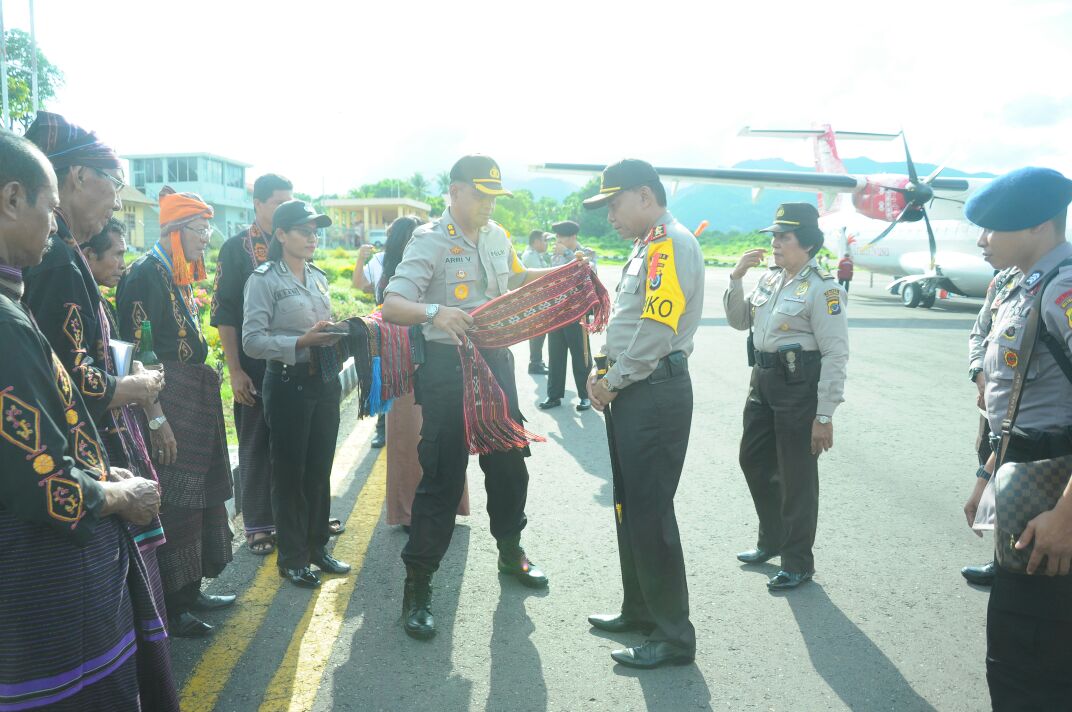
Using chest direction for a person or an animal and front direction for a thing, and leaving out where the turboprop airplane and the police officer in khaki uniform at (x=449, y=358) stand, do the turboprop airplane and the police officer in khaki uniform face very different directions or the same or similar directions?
same or similar directions

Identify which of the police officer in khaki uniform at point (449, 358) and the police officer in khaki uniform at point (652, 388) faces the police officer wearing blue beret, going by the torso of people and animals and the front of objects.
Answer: the police officer in khaki uniform at point (449, 358)

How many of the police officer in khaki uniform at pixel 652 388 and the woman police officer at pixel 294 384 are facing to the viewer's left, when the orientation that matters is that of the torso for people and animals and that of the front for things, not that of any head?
1

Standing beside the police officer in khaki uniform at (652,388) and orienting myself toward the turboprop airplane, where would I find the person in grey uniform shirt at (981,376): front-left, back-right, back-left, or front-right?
front-right

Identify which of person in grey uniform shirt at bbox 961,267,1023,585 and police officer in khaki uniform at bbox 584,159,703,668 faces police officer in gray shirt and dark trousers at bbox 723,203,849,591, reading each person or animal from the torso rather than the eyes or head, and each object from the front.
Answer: person in grey uniform shirt at bbox 961,267,1023,585

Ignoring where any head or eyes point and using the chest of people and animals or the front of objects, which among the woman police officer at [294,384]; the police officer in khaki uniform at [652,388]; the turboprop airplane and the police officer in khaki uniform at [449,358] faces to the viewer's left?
the police officer in khaki uniform at [652,388]

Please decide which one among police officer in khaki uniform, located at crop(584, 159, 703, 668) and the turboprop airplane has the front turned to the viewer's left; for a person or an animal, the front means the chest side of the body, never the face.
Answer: the police officer in khaki uniform

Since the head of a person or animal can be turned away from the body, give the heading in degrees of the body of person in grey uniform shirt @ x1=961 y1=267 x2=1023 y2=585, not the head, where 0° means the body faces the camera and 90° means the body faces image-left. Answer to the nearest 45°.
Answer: approximately 45°

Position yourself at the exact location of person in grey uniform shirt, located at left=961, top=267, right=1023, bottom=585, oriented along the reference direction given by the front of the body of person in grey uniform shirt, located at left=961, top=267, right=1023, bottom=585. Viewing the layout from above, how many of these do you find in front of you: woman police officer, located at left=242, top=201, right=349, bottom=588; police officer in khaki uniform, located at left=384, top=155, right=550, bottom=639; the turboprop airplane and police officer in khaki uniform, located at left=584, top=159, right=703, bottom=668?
3

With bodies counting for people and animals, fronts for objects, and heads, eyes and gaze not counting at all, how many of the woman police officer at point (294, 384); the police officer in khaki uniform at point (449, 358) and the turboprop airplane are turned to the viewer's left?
0

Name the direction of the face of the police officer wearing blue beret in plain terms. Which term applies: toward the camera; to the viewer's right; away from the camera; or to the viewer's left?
to the viewer's left

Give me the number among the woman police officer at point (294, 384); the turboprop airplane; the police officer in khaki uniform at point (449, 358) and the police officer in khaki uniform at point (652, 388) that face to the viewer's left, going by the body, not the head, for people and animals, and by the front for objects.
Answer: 1

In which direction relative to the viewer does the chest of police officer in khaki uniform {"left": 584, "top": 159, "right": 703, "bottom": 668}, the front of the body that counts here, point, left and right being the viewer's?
facing to the left of the viewer

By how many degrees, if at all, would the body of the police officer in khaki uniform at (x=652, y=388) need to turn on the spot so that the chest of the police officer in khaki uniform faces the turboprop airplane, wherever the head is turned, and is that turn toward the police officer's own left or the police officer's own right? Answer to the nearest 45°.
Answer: approximately 90° to the police officer's own right

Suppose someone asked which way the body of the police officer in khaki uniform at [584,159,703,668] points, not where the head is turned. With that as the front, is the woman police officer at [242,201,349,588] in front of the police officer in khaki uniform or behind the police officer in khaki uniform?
in front

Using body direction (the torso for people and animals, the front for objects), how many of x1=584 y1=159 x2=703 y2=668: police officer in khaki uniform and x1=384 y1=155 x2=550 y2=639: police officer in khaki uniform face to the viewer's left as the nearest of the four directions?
1

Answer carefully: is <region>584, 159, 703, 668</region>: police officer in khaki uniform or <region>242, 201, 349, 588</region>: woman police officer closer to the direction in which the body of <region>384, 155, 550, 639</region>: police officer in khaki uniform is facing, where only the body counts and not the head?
the police officer in khaki uniform

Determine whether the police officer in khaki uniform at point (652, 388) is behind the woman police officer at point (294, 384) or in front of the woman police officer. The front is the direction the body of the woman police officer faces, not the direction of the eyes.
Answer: in front

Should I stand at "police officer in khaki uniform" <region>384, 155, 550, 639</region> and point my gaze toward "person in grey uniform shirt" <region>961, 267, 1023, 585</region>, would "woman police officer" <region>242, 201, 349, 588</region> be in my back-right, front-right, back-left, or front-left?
back-left
